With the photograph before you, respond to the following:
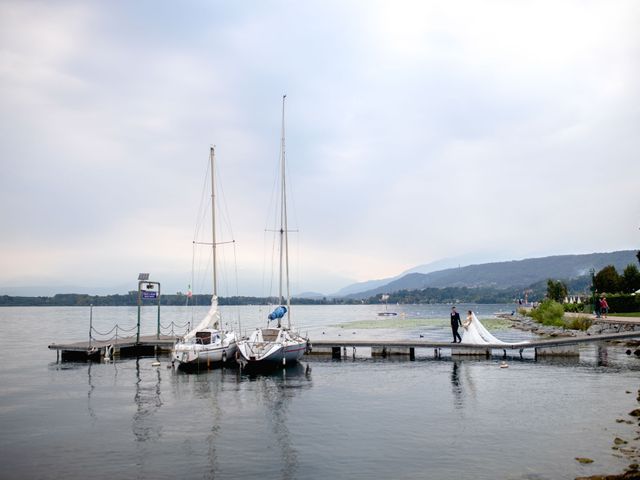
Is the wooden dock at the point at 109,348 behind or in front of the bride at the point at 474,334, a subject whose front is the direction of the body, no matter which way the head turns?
in front

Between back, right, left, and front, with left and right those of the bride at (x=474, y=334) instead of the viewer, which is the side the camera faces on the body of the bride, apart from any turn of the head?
left

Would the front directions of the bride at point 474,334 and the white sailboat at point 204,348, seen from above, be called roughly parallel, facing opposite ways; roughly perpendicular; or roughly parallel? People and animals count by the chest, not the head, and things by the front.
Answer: roughly perpendicular

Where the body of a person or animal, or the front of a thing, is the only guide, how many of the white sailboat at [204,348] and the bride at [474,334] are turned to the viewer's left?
1

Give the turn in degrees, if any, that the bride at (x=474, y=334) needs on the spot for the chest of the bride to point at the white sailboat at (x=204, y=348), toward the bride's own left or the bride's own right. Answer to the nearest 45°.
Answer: approximately 45° to the bride's own left
